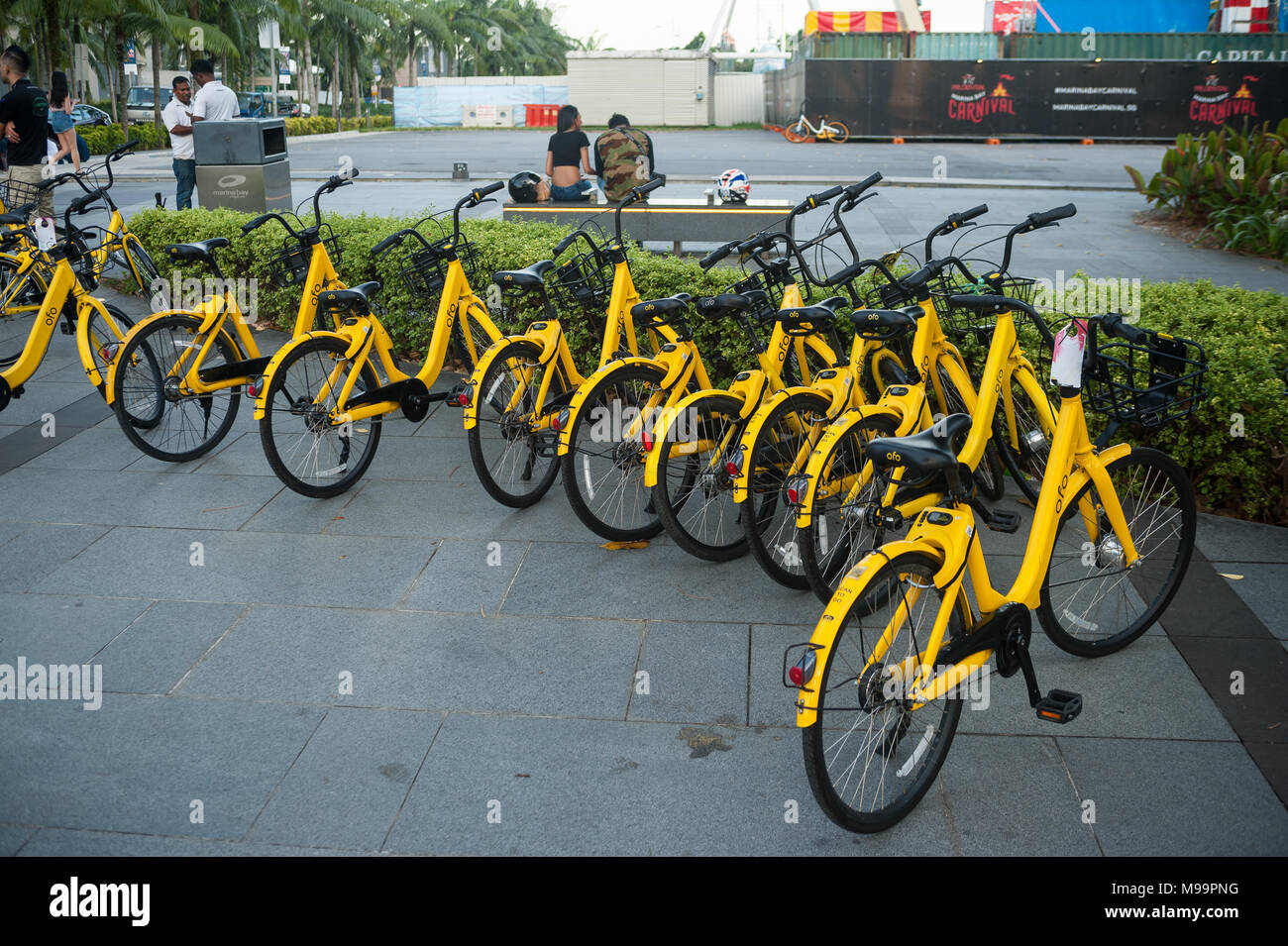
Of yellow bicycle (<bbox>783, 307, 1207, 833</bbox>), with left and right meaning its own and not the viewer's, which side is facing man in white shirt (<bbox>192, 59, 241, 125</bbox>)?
left

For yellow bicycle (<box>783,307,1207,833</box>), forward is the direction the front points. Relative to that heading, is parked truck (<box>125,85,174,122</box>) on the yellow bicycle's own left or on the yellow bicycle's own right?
on the yellow bicycle's own left

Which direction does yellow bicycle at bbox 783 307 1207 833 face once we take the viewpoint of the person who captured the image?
facing away from the viewer and to the right of the viewer

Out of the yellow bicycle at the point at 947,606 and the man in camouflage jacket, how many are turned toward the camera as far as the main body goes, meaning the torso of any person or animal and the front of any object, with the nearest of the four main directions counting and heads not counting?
0

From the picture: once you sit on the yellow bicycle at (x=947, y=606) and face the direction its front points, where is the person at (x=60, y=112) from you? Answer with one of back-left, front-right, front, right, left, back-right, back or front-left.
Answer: left

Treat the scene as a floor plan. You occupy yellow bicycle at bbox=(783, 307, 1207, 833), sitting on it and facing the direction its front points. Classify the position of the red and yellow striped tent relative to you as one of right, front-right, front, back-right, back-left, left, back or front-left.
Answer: front-left

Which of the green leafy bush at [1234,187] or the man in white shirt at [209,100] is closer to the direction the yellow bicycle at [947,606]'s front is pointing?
the green leafy bush

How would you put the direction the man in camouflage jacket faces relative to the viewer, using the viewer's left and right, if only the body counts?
facing away from the viewer

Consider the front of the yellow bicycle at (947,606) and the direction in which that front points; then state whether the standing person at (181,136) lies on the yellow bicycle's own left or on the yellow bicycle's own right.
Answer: on the yellow bicycle's own left

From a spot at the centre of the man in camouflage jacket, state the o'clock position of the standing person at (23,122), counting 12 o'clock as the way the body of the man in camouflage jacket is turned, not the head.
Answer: The standing person is roughly at 9 o'clock from the man in camouflage jacket.
